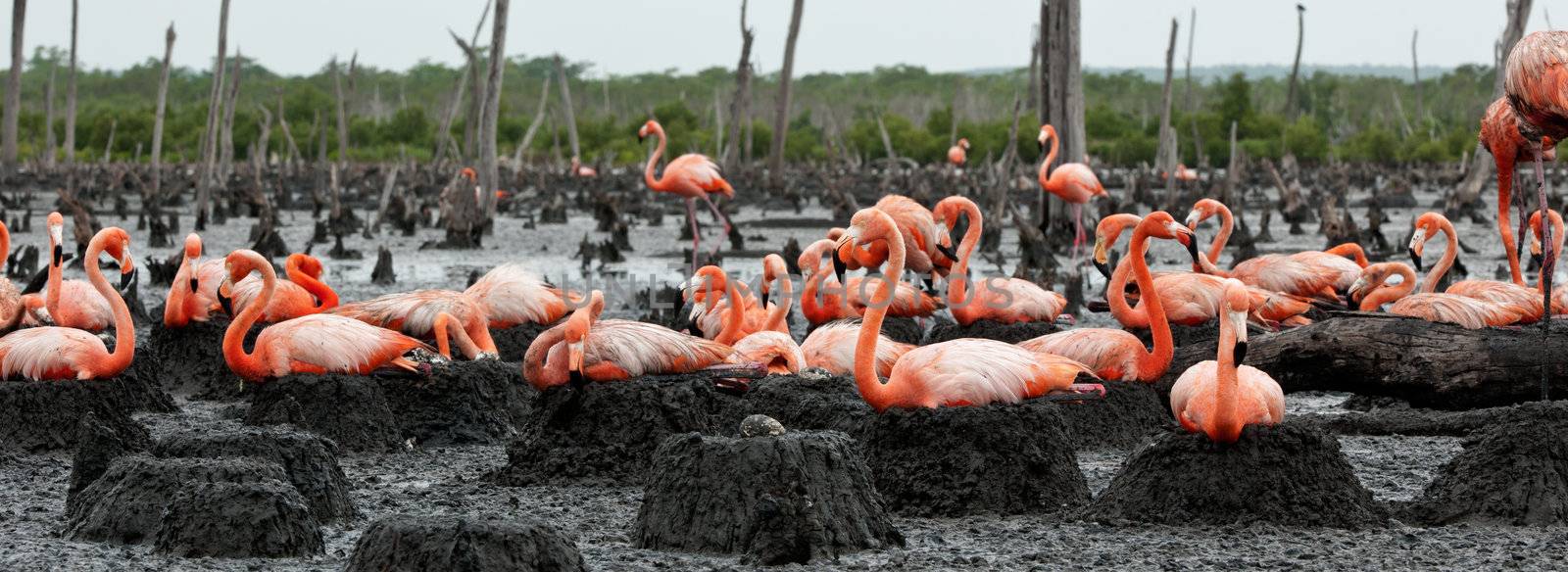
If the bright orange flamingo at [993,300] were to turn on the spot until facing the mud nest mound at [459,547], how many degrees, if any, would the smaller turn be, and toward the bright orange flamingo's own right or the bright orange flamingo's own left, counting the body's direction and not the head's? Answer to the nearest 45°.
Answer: approximately 90° to the bright orange flamingo's own left

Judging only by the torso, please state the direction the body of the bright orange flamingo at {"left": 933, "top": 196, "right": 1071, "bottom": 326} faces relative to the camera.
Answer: to the viewer's left

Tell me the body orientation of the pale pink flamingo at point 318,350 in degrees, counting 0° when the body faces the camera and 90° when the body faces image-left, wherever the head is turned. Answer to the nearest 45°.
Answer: approximately 90°

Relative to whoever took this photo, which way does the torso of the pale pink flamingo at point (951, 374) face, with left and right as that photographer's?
facing to the left of the viewer

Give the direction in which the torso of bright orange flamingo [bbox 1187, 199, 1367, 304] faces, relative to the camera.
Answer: to the viewer's left

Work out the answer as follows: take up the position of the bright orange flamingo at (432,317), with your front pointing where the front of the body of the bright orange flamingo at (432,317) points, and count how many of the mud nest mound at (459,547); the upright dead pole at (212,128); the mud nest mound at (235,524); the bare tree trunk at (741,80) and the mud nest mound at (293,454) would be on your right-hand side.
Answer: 3

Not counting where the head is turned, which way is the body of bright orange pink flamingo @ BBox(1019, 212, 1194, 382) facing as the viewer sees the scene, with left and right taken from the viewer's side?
facing to the right of the viewer

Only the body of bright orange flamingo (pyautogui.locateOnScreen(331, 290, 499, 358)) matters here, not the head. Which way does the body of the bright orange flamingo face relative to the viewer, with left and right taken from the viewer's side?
facing to the right of the viewer
